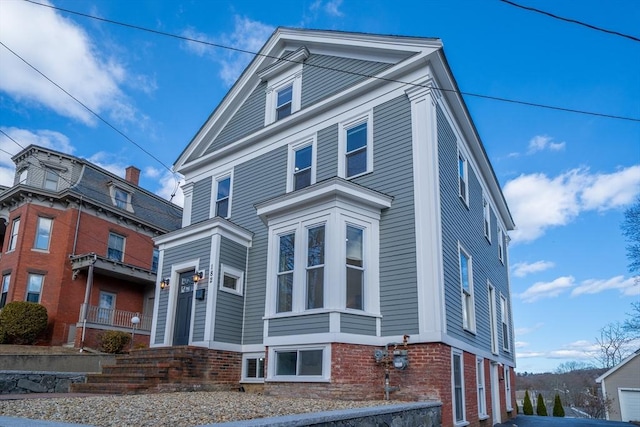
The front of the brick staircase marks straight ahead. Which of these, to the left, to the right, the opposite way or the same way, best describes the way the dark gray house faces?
the same way

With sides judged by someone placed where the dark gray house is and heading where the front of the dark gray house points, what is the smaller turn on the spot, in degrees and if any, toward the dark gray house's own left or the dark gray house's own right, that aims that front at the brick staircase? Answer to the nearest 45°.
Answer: approximately 45° to the dark gray house's own right

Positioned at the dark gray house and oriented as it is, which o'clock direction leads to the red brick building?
The red brick building is roughly at 3 o'clock from the dark gray house.

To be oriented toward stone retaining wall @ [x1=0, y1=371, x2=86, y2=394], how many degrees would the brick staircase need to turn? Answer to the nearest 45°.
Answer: approximately 45° to its right

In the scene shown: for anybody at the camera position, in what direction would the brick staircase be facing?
facing the viewer and to the left of the viewer

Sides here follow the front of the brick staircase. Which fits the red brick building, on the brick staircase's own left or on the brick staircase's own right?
on the brick staircase's own right

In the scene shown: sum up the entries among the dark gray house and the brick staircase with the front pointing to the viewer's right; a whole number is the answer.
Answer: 0

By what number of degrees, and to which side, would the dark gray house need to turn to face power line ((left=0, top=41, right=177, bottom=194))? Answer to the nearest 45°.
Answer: approximately 45° to its right

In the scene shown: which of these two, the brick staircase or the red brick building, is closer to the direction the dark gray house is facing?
the brick staircase
